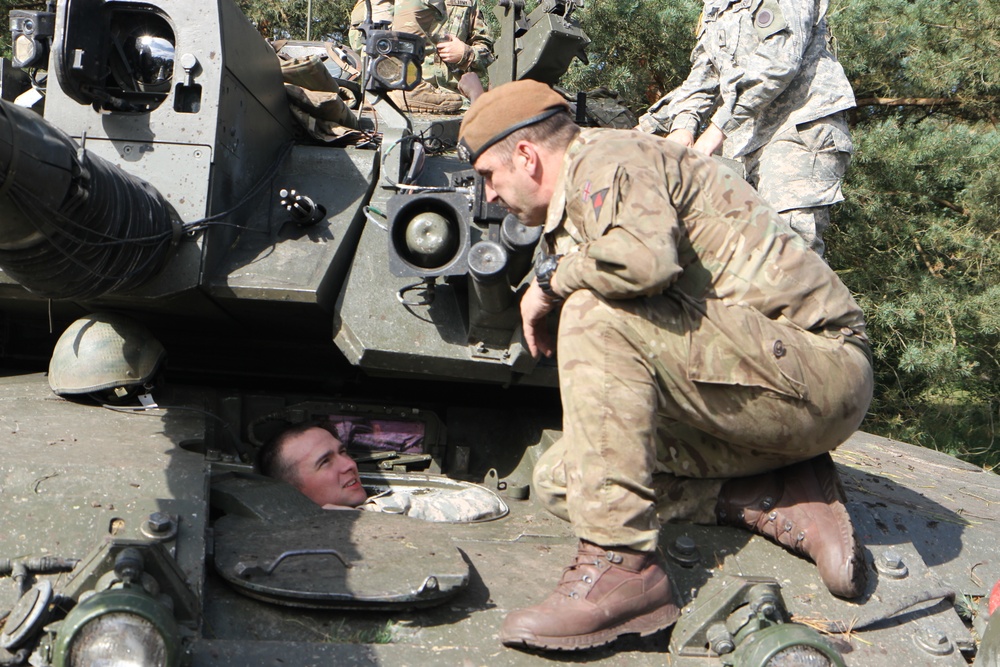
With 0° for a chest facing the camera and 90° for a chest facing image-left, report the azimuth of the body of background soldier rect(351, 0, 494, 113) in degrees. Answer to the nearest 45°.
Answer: approximately 45°

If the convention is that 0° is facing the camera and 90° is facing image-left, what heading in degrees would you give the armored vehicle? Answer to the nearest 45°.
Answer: approximately 0°

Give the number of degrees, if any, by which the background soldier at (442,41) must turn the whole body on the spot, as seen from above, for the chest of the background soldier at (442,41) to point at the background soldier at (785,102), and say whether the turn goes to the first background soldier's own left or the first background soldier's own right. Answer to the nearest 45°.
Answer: approximately 90° to the first background soldier's own left

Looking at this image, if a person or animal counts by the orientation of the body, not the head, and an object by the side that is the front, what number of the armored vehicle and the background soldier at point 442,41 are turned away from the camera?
0
